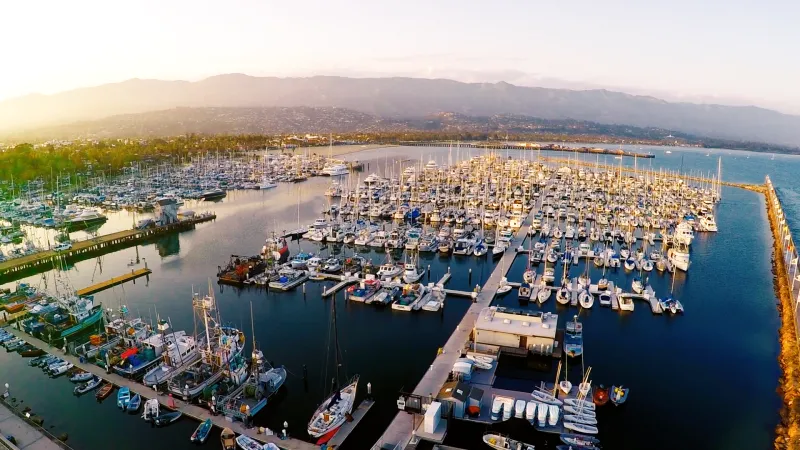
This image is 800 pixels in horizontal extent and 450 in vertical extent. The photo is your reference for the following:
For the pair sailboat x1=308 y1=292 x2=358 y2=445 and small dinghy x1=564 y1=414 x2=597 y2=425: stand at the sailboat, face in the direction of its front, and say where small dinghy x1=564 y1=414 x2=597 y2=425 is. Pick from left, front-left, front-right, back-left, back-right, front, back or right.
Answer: front-right

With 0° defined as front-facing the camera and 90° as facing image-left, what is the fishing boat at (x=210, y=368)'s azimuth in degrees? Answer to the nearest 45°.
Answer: approximately 225°

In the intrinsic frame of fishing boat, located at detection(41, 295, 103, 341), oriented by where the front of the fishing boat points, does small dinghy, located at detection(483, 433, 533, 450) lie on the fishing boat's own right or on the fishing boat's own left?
on the fishing boat's own right

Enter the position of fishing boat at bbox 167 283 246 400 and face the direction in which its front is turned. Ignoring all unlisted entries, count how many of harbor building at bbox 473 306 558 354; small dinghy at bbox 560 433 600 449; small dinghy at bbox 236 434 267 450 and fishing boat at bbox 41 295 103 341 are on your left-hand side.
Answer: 1

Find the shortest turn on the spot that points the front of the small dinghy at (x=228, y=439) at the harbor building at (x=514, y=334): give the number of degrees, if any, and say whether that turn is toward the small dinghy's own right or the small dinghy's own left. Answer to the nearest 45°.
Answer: approximately 90° to the small dinghy's own right

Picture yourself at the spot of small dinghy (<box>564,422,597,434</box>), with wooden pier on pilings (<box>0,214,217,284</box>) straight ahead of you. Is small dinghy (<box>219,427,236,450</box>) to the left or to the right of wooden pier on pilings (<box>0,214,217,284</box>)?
left

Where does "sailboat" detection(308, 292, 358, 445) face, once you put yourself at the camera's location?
facing away from the viewer and to the right of the viewer

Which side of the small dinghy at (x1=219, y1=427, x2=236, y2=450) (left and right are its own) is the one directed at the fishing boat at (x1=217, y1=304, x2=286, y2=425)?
front

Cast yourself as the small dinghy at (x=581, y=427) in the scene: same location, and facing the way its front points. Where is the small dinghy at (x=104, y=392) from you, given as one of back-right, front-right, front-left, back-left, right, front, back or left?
front

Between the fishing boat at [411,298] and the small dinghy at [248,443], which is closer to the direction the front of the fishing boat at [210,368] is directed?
the fishing boat

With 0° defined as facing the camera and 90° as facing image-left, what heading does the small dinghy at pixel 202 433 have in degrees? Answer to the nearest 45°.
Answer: approximately 225°

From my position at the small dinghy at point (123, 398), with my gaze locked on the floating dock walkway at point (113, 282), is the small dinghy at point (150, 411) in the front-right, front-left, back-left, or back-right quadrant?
back-right

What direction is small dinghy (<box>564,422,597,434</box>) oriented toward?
to the viewer's left
